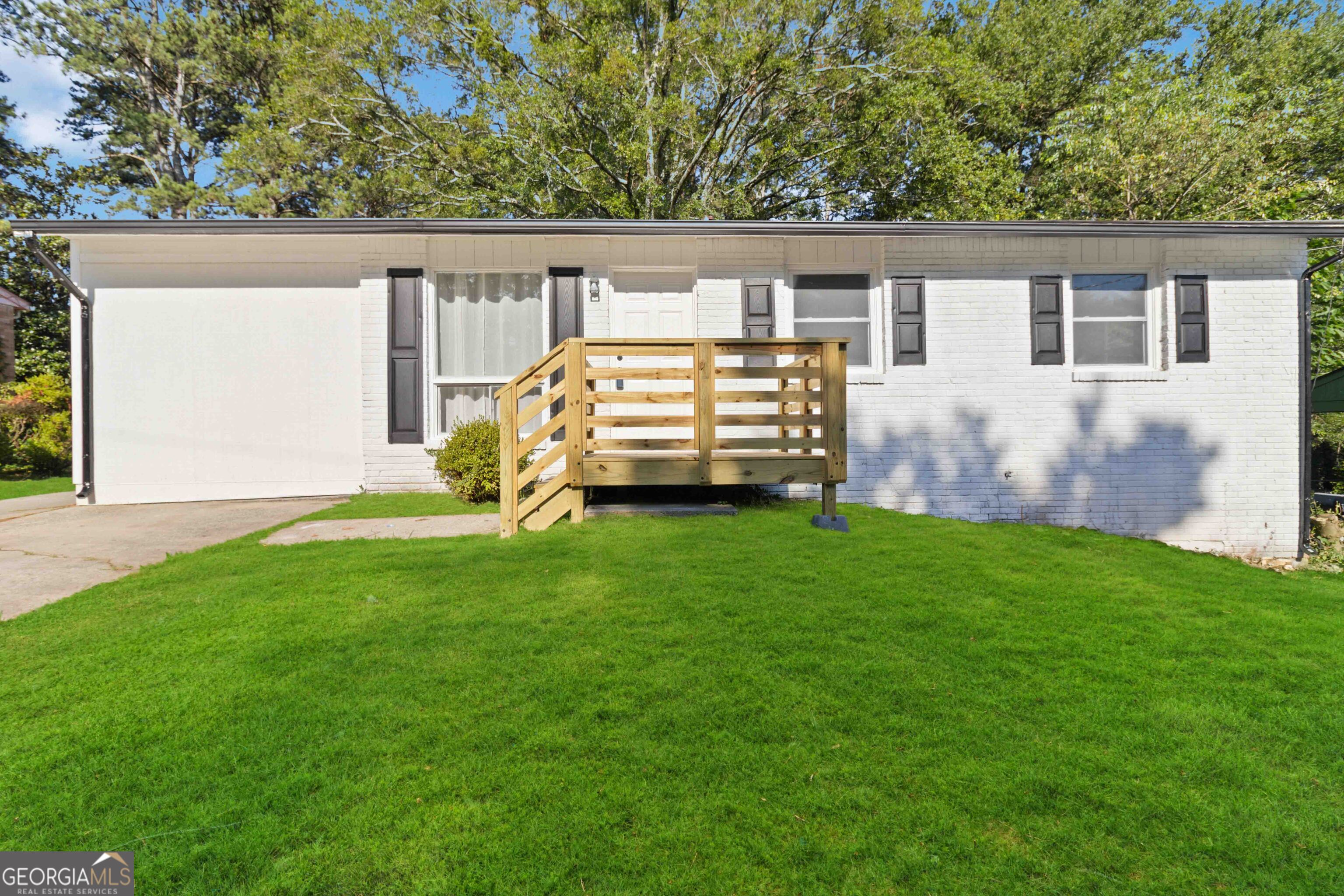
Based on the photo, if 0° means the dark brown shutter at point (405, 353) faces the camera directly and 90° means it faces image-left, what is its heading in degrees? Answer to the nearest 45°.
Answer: approximately 0°

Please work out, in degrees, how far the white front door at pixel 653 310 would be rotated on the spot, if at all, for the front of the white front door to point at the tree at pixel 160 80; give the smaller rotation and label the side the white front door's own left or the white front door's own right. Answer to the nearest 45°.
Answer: approximately 135° to the white front door's own right

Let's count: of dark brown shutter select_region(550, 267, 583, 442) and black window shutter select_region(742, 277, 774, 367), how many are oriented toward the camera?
2

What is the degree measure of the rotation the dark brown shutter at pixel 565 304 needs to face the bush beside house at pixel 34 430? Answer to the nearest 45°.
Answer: approximately 135° to its right

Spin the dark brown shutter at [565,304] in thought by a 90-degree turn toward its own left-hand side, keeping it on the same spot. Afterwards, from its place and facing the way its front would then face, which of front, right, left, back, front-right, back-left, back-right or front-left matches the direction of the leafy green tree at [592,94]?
left

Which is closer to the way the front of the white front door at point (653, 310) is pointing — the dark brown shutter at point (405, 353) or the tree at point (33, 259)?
the dark brown shutter

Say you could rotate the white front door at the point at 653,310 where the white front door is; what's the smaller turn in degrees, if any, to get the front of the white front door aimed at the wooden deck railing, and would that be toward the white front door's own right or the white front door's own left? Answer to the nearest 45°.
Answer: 0° — it already faces it
